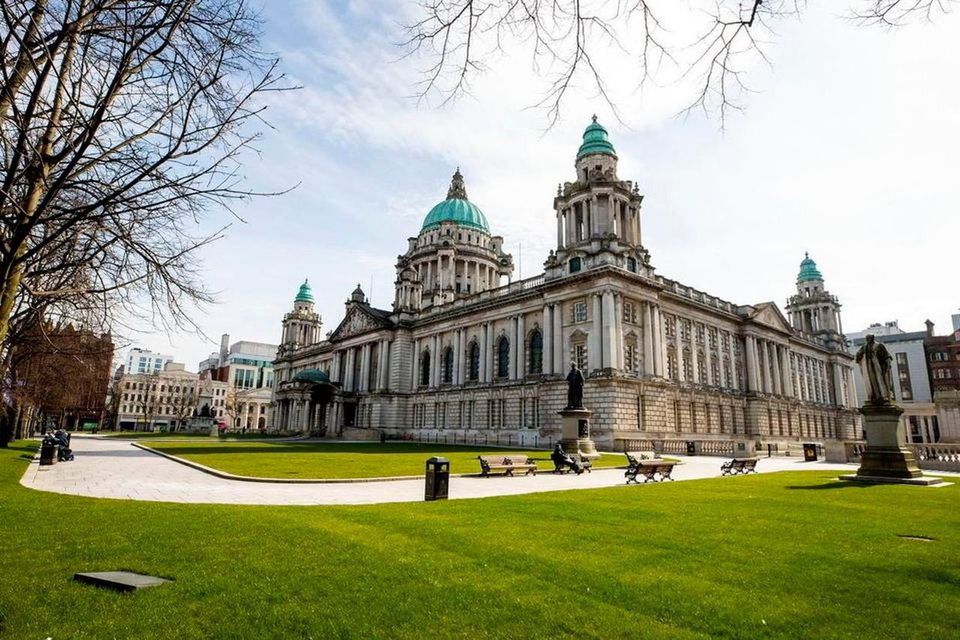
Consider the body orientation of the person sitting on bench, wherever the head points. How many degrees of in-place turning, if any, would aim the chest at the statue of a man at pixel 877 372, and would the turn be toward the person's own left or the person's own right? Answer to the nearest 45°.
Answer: approximately 45° to the person's own left

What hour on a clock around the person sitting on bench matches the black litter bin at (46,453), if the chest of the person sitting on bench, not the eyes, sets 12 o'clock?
The black litter bin is roughly at 4 o'clock from the person sitting on bench.

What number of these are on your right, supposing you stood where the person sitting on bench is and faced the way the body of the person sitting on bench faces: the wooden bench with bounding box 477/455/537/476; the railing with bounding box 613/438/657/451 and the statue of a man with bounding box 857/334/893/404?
1

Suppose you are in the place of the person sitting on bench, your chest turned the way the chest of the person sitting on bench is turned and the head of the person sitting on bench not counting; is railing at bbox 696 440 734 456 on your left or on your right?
on your left

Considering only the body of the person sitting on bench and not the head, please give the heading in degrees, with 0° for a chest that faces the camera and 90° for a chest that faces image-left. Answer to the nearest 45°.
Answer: approximately 315°

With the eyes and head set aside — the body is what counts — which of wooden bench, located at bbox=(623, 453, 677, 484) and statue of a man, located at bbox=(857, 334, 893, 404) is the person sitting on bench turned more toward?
the wooden bench

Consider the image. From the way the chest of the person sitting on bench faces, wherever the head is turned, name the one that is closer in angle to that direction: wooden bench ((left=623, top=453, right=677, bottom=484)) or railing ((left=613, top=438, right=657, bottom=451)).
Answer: the wooden bench

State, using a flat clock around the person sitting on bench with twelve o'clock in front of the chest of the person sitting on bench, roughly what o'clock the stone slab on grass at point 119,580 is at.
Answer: The stone slab on grass is roughly at 2 o'clock from the person sitting on bench.

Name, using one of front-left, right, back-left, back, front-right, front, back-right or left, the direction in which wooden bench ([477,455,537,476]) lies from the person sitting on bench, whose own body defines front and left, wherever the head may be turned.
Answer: right

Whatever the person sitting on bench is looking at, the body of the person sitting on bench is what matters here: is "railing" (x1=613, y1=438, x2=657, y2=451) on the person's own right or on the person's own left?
on the person's own left

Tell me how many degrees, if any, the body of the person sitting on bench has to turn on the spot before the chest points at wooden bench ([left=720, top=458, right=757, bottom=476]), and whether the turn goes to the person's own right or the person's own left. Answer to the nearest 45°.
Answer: approximately 45° to the person's own left

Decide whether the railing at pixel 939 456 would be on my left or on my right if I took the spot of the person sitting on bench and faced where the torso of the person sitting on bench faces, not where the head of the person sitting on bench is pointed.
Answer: on my left

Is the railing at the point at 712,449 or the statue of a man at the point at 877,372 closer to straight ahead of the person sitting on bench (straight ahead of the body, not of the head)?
the statue of a man
